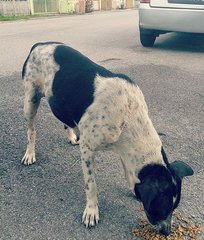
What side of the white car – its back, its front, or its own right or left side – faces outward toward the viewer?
back

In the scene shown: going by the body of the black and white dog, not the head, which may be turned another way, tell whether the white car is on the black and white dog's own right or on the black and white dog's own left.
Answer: on the black and white dog's own left

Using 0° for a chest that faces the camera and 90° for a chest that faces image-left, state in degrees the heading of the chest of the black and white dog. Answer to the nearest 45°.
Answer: approximately 315°

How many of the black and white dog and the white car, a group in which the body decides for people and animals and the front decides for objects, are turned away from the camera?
1

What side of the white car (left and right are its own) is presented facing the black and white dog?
back

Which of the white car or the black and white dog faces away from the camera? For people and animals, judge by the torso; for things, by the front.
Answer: the white car
